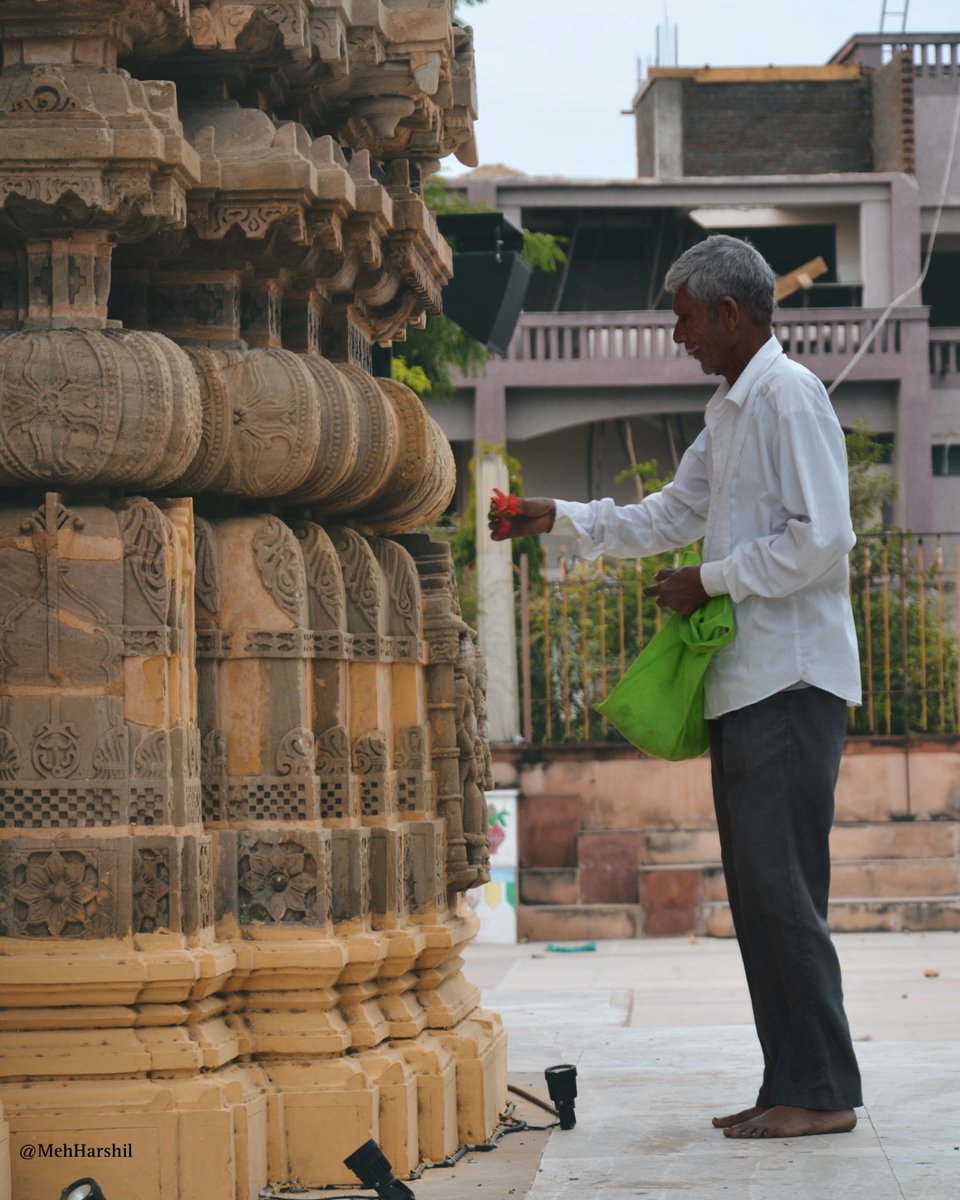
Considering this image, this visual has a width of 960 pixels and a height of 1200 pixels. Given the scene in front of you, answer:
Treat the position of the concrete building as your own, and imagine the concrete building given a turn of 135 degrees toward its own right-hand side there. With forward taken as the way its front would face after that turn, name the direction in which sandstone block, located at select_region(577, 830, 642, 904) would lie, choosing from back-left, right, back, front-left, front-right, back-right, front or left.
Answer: back-left

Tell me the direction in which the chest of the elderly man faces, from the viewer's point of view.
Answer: to the viewer's left

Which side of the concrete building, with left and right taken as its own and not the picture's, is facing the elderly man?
front

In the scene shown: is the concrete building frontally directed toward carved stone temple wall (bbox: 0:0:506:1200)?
yes

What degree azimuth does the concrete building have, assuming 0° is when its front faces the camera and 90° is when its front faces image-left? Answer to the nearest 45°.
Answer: approximately 0°

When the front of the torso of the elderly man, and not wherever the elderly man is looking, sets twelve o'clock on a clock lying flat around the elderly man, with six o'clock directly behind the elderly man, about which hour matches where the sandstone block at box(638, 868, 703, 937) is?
The sandstone block is roughly at 3 o'clock from the elderly man.

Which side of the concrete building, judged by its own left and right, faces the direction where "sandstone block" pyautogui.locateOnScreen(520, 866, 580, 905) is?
front

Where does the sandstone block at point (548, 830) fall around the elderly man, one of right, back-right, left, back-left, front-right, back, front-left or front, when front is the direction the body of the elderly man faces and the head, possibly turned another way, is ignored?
right

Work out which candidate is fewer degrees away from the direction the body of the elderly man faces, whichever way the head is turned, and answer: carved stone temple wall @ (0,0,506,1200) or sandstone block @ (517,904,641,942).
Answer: the carved stone temple wall

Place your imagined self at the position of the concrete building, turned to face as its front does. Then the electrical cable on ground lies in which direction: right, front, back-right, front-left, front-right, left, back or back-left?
front

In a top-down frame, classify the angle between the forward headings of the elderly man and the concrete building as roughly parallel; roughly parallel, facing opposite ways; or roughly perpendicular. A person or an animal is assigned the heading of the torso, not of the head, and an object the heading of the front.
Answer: roughly perpendicular

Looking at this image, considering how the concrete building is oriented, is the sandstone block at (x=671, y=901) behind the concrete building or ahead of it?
ahead

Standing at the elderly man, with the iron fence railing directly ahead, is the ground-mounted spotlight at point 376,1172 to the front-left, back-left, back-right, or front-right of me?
back-left

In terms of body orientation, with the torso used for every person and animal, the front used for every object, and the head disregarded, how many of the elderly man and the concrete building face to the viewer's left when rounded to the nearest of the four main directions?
1

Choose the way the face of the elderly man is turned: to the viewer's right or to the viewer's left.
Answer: to the viewer's left

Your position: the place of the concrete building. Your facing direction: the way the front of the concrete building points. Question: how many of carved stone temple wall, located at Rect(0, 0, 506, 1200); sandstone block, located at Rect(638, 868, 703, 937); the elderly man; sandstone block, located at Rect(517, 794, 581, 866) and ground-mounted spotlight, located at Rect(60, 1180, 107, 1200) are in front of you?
5

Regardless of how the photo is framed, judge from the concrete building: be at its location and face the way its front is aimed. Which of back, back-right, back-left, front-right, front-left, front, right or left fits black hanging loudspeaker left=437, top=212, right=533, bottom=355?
front
